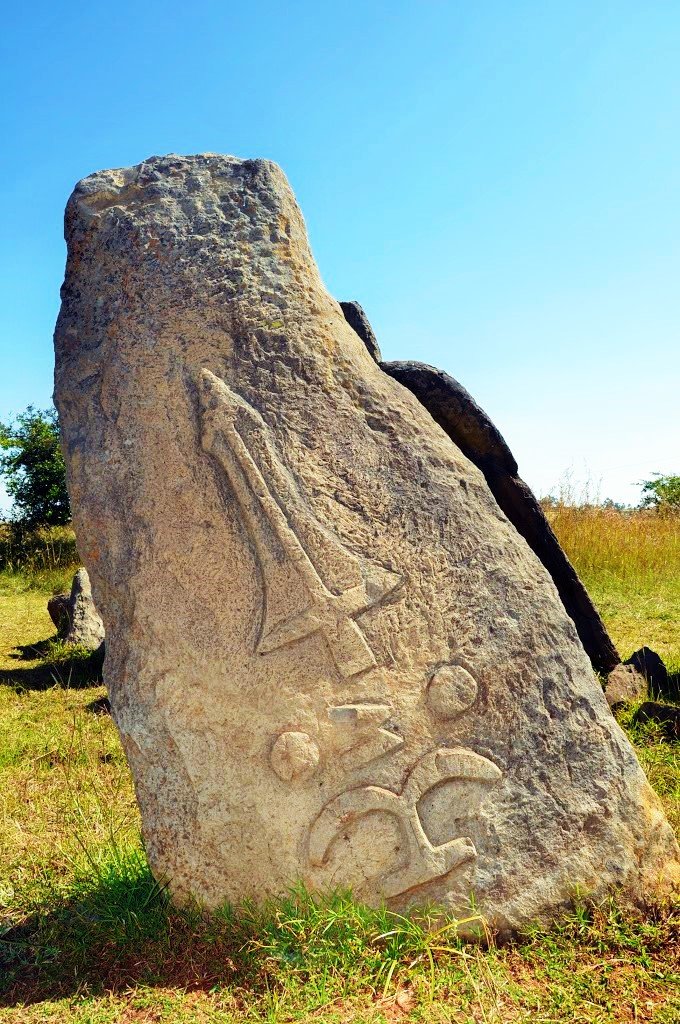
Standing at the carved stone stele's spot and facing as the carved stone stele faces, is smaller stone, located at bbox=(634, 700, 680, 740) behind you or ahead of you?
behind

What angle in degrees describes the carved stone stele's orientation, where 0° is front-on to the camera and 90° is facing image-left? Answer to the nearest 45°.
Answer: approximately 0°

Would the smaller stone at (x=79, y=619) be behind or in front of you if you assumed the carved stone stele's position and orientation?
behind

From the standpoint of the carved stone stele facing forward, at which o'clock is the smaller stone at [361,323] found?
The smaller stone is roughly at 6 o'clock from the carved stone stele.

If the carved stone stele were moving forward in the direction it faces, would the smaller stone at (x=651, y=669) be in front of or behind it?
behind
